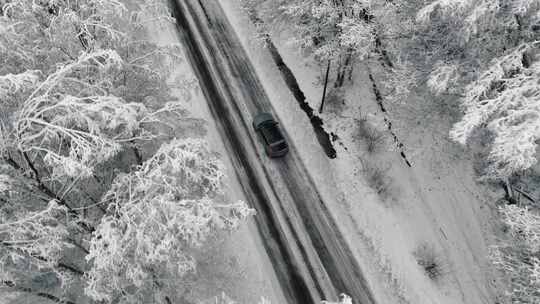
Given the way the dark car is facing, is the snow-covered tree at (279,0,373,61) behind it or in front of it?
in front

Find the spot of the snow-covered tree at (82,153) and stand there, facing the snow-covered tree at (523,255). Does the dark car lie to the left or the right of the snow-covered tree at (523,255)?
left
